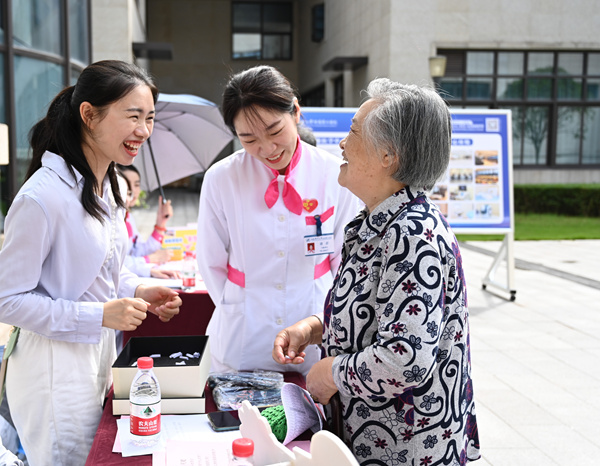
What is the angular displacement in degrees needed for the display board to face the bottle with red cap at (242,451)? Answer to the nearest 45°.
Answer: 0° — it already faces it

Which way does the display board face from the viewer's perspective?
toward the camera

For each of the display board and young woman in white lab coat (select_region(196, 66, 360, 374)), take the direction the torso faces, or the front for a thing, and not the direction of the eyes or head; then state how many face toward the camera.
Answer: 2

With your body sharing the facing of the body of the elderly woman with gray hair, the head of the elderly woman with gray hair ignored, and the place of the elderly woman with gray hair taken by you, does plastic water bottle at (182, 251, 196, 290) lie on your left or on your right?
on your right

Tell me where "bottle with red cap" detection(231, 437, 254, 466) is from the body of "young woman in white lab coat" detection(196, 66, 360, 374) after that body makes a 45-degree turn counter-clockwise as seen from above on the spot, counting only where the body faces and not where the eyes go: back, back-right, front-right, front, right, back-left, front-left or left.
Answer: front-right

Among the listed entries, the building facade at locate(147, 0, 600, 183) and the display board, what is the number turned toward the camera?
2

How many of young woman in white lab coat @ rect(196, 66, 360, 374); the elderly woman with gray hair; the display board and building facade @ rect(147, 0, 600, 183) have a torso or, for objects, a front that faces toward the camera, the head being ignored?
3

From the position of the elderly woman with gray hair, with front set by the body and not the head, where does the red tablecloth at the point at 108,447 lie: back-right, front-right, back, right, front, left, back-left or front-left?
front

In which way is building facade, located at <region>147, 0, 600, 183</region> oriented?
toward the camera

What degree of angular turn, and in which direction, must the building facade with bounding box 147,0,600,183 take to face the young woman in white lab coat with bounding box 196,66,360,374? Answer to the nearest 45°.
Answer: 0° — it already faces them

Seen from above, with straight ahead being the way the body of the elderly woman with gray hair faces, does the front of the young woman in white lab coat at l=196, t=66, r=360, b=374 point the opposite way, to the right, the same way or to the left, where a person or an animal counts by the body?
to the left

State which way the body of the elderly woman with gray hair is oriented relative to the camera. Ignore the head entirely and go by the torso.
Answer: to the viewer's left

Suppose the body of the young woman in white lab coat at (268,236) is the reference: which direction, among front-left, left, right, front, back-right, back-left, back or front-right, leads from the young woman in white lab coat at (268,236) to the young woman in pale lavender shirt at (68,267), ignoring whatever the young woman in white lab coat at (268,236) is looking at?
front-right

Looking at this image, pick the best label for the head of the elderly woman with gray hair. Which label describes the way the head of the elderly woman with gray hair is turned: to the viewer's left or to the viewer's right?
to the viewer's left

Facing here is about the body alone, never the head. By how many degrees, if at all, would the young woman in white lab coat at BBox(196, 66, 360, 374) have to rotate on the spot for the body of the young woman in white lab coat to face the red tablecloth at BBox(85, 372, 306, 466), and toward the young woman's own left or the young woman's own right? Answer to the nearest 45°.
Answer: approximately 45° to the young woman's own right
